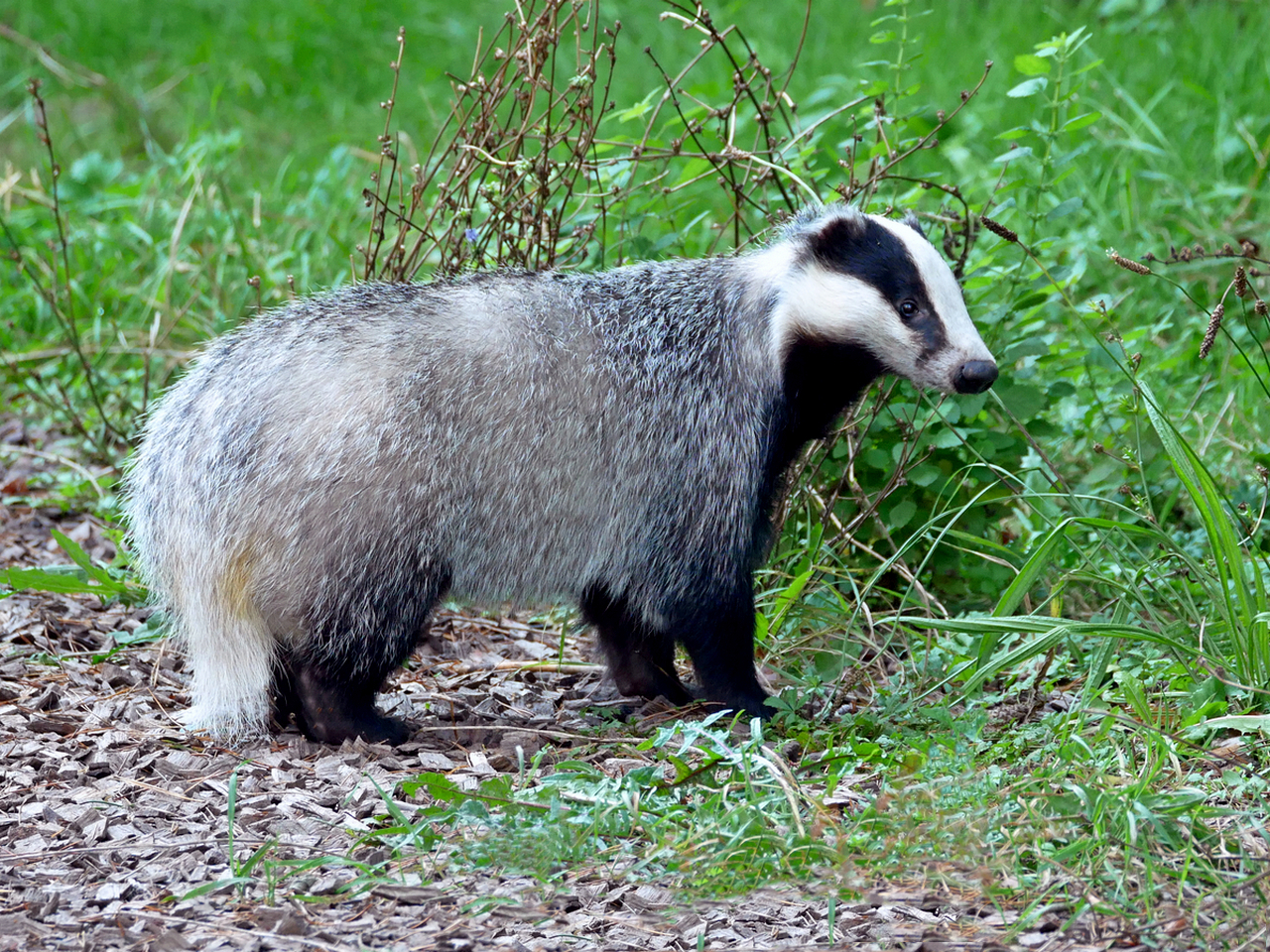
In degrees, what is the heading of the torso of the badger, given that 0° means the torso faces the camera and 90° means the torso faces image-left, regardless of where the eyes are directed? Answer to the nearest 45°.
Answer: approximately 270°
